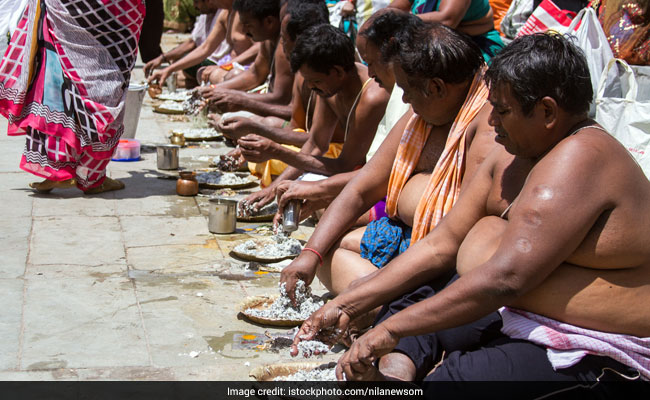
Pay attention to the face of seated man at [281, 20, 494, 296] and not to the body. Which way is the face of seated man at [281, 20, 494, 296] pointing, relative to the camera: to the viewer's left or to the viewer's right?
to the viewer's left

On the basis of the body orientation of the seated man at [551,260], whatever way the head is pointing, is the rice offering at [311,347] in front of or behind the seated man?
in front

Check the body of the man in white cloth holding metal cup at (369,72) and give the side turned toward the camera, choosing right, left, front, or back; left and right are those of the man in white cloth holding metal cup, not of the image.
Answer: left

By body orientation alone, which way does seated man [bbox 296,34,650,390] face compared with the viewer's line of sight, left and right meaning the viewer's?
facing to the left of the viewer

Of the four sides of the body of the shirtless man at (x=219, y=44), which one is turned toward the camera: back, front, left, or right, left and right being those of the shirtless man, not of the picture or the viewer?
left

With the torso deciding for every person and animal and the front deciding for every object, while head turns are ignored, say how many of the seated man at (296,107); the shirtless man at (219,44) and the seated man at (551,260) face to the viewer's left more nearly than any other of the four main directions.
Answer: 3

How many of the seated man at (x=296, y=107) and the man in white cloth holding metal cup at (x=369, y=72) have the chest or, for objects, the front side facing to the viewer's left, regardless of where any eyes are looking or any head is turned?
2

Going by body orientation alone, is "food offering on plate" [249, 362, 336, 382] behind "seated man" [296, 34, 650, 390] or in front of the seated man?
in front

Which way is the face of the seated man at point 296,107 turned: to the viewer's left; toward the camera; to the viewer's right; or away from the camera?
to the viewer's left

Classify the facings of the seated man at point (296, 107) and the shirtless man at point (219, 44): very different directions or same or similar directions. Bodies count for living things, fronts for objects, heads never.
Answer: same or similar directions

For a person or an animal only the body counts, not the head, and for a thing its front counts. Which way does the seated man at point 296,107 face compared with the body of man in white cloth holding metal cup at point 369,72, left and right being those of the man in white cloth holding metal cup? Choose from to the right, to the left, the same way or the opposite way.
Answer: the same way

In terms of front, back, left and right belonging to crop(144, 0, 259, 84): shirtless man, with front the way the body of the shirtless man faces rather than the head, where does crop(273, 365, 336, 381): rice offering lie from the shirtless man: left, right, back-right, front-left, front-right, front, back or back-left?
left

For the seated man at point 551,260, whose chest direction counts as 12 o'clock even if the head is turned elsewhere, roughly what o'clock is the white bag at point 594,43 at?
The white bag is roughly at 3 o'clock from the seated man.

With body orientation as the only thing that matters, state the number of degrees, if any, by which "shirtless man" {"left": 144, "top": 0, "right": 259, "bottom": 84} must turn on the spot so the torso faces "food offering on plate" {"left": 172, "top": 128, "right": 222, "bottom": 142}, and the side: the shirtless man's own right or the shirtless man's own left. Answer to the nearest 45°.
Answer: approximately 90° to the shirtless man's own left

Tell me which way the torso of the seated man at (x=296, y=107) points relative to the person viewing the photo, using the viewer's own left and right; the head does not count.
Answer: facing to the left of the viewer

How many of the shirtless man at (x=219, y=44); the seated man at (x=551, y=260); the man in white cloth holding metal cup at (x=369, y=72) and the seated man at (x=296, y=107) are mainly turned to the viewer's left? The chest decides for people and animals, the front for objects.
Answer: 4

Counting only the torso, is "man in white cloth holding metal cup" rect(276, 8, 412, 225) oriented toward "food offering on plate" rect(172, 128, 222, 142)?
no

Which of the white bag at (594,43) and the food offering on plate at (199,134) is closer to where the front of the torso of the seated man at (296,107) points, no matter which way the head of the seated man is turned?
the food offering on plate

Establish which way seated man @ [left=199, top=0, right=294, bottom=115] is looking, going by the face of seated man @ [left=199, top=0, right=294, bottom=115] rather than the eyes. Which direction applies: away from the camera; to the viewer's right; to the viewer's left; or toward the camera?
to the viewer's left
